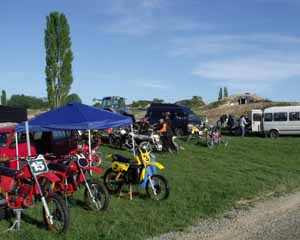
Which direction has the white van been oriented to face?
to the viewer's right

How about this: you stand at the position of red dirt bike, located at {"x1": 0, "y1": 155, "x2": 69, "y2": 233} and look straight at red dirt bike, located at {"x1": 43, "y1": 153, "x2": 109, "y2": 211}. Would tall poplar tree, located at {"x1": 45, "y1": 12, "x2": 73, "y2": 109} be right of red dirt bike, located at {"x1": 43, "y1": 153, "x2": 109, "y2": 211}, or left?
left

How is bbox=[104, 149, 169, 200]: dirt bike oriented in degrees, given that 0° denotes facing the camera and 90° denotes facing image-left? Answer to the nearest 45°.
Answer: approximately 315°

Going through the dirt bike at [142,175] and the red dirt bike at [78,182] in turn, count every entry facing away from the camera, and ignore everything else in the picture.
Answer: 0

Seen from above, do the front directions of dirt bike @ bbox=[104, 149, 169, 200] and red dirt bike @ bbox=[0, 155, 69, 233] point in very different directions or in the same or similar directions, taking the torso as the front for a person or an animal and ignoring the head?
same or similar directions

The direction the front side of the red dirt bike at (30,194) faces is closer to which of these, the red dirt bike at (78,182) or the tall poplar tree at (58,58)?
the red dirt bike

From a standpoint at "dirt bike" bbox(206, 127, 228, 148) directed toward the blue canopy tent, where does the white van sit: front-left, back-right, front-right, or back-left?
back-left

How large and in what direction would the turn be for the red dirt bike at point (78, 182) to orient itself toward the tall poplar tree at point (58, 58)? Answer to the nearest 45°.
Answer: approximately 135° to its left

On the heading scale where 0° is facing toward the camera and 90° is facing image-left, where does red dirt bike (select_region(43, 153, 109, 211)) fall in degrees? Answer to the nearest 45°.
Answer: approximately 315°

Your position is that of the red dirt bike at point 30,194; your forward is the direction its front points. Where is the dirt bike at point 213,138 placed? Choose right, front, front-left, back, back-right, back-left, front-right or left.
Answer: left

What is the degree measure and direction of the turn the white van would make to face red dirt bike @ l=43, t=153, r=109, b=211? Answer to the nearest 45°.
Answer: approximately 90° to its right

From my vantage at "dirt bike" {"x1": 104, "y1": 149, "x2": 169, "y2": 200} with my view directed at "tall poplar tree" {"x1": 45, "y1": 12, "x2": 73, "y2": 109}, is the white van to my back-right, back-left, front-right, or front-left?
front-right

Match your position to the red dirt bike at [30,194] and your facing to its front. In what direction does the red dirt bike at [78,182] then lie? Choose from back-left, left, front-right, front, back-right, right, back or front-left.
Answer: left

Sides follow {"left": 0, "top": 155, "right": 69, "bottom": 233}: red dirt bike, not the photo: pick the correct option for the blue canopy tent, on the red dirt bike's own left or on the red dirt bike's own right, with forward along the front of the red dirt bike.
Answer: on the red dirt bike's own left

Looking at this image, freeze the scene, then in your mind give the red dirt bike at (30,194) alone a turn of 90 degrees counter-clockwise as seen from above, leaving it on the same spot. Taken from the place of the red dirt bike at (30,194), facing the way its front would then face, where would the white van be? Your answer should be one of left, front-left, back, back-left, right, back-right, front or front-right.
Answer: front
